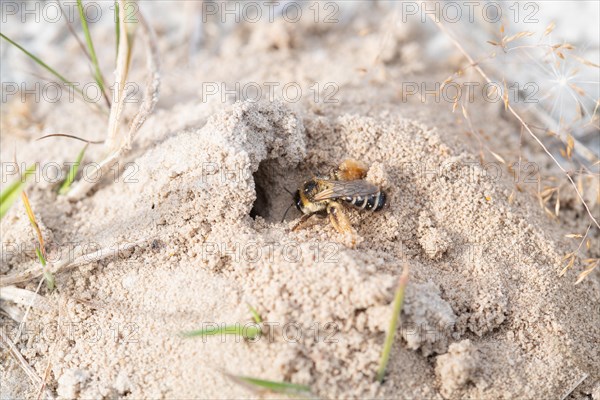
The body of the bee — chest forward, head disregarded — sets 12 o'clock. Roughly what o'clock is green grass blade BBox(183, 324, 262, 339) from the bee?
The green grass blade is roughly at 10 o'clock from the bee.

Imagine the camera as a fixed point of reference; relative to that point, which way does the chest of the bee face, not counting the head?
to the viewer's left

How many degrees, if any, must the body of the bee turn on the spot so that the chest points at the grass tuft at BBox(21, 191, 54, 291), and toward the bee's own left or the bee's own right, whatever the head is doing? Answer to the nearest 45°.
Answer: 0° — it already faces it

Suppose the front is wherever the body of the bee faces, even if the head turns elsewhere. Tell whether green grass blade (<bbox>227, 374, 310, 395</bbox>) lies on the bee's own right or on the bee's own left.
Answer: on the bee's own left

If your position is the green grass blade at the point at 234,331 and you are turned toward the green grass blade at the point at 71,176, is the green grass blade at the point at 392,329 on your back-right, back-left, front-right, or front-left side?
back-right

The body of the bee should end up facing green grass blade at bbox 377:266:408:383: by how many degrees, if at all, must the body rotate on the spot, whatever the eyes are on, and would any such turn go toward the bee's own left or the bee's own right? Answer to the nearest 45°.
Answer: approximately 90° to the bee's own left

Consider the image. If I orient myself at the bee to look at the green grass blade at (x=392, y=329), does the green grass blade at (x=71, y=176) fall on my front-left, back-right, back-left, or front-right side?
back-right

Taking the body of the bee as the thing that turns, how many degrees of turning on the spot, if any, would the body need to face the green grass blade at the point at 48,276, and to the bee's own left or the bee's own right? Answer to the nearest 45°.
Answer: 0° — it already faces it

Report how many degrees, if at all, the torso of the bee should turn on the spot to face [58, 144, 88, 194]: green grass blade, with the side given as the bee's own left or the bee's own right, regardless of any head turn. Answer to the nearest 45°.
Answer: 0° — it already faces it
